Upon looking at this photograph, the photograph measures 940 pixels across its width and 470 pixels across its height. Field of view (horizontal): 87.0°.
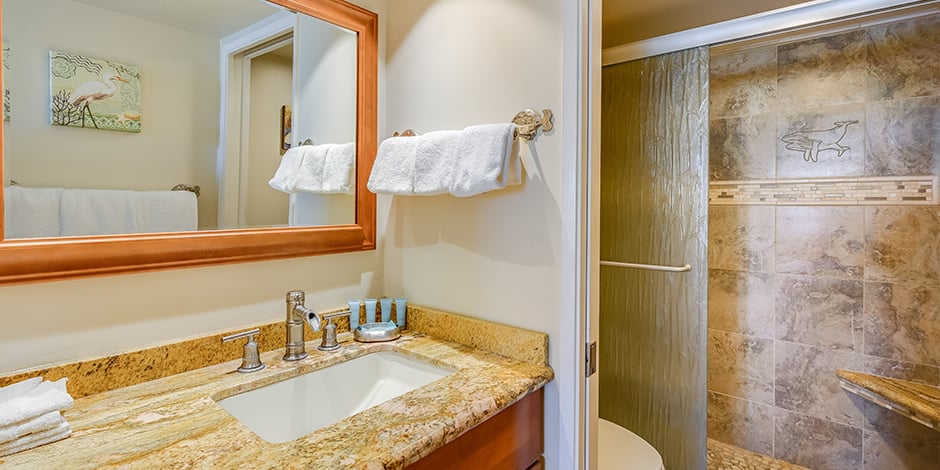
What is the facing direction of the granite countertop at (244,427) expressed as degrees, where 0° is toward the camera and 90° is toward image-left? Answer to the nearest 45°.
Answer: approximately 315°

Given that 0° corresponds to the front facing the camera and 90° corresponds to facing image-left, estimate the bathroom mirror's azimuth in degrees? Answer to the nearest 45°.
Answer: approximately 315°

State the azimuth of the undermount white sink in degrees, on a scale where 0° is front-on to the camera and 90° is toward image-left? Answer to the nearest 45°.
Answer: approximately 315°
